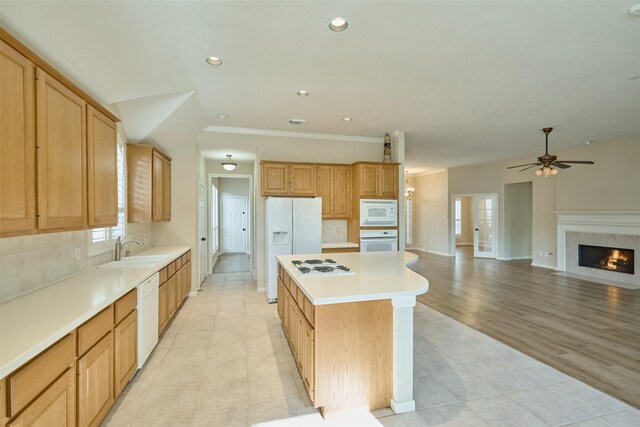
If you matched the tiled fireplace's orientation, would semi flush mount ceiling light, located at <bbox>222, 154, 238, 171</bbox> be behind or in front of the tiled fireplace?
in front

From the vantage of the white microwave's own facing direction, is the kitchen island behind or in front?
in front

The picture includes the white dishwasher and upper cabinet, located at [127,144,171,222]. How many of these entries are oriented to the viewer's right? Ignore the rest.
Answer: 2

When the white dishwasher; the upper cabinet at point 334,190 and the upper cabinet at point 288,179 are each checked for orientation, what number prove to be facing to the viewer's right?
1

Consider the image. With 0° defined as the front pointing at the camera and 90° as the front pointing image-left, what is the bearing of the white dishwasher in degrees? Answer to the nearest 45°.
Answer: approximately 270°

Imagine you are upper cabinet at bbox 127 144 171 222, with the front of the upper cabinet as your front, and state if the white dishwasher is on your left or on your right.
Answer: on your right

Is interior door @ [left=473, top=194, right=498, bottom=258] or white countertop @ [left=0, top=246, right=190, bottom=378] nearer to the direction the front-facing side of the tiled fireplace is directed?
the white countertop

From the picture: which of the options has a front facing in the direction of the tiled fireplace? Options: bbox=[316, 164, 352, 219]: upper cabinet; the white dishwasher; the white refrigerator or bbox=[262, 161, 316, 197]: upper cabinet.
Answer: the white dishwasher

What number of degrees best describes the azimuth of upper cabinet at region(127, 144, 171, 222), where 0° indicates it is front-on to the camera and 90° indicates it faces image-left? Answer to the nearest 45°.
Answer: approximately 270°

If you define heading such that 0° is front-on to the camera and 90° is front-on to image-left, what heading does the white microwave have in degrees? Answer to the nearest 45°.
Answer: approximately 0°

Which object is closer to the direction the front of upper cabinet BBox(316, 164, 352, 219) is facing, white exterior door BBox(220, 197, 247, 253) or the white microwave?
the white microwave

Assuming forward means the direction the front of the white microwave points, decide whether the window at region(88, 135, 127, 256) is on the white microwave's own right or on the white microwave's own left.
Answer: on the white microwave's own right

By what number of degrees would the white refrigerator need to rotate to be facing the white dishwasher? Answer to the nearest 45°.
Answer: approximately 45° to its right

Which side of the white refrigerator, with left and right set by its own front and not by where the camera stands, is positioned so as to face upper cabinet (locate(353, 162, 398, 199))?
left

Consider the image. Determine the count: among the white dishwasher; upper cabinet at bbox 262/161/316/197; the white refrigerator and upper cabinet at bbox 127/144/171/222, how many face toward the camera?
2

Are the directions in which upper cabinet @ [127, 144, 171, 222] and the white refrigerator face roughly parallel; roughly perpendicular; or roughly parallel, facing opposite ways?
roughly perpendicular
